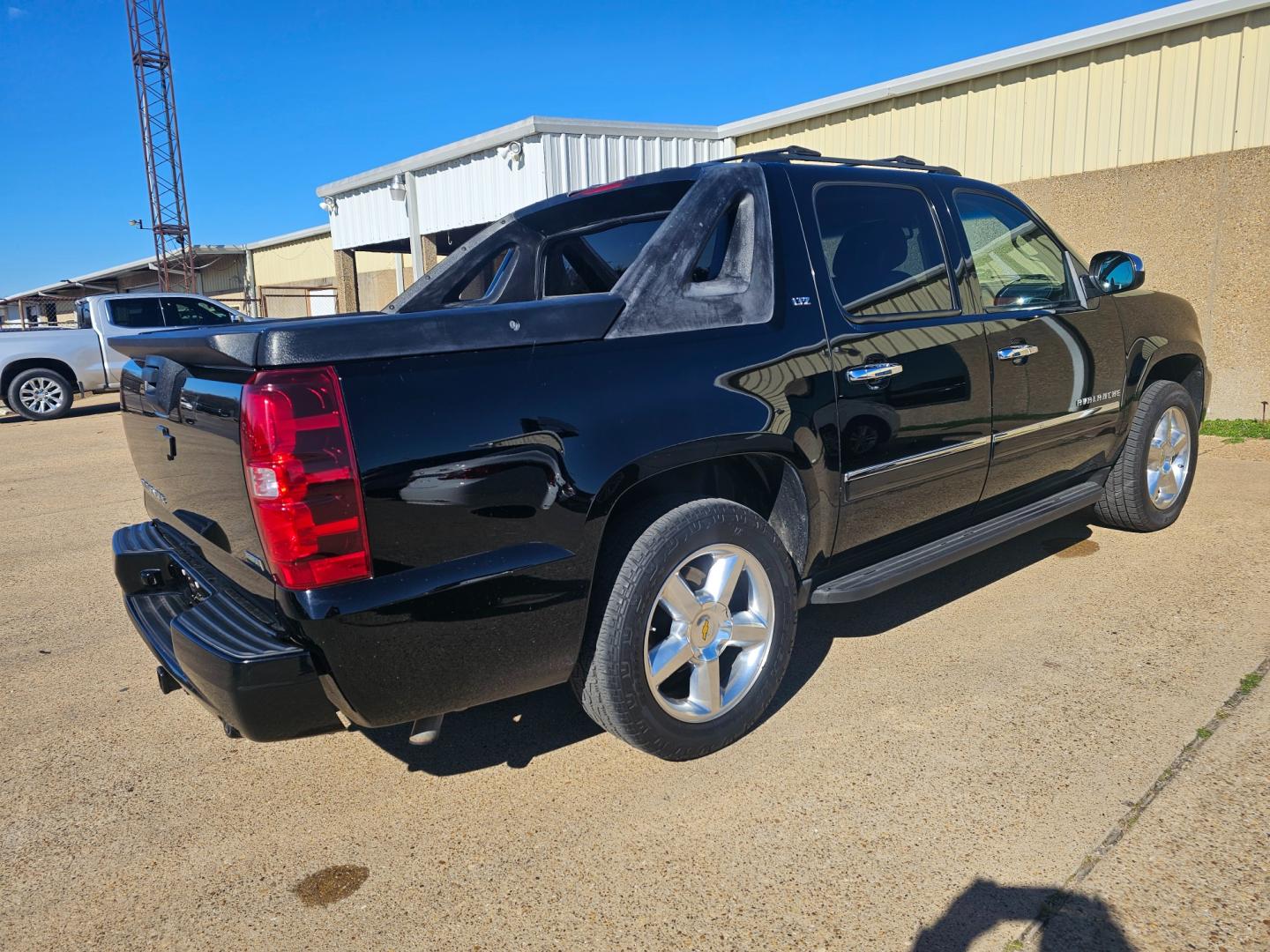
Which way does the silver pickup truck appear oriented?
to the viewer's right

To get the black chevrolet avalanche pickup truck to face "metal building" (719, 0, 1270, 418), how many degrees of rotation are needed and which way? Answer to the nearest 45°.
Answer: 0° — it already faces it

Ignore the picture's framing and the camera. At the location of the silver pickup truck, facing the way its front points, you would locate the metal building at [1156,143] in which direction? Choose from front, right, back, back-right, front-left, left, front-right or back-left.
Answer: front-right

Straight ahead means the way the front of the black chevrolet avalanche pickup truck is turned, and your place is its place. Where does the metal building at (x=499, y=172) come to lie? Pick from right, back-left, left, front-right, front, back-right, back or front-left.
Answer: front-left

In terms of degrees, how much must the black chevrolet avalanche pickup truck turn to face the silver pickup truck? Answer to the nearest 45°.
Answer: approximately 90° to its left

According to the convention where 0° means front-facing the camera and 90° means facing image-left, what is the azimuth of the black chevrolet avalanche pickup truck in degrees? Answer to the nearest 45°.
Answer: approximately 225°

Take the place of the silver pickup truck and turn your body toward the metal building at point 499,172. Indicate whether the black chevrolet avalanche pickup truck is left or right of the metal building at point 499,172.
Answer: right

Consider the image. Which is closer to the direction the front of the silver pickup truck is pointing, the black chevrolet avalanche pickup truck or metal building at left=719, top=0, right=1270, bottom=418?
the metal building

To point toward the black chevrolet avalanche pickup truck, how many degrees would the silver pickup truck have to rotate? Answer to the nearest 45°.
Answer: approximately 90° to its right
